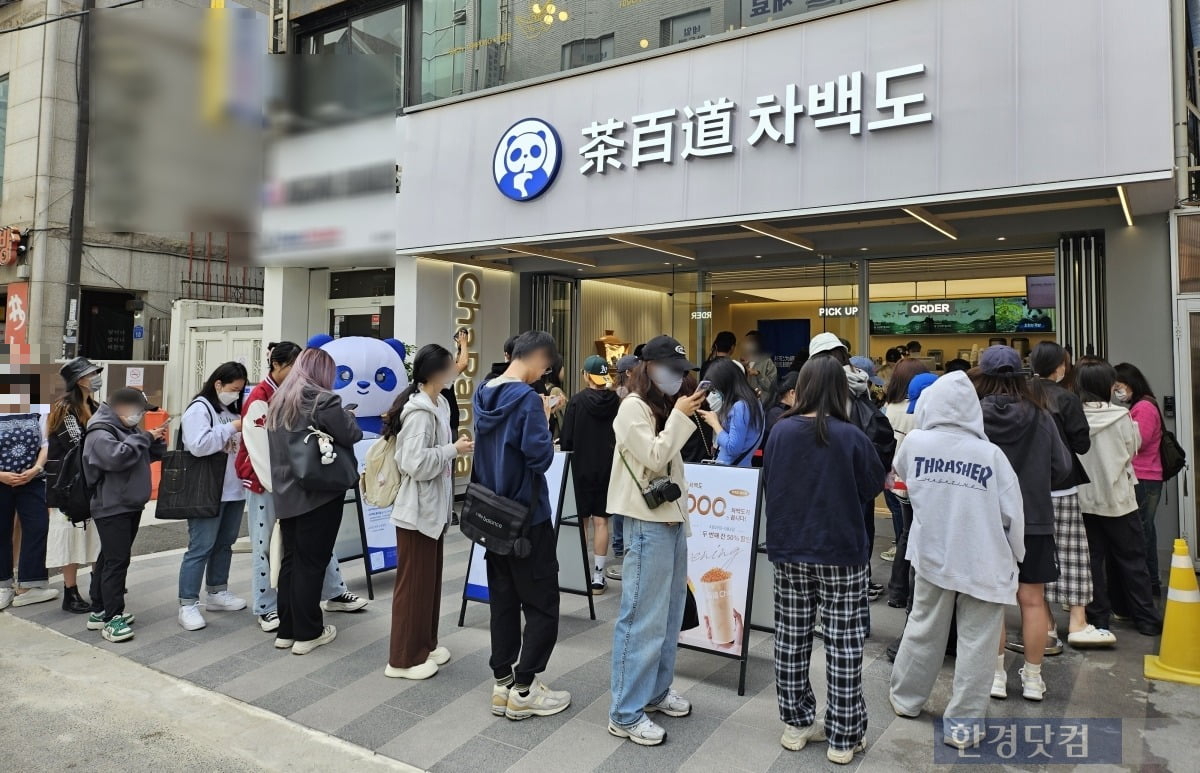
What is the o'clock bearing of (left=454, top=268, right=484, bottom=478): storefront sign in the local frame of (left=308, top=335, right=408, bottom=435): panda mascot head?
The storefront sign is roughly at 9 o'clock from the panda mascot head.

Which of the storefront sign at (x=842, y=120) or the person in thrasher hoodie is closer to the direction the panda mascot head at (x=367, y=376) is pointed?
the person in thrasher hoodie

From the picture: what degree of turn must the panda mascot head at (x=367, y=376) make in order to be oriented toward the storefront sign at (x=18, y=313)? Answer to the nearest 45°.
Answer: approximately 135° to its right

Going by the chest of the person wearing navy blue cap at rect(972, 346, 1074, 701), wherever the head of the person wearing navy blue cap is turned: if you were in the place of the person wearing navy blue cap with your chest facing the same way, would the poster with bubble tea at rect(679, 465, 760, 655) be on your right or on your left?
on your left
